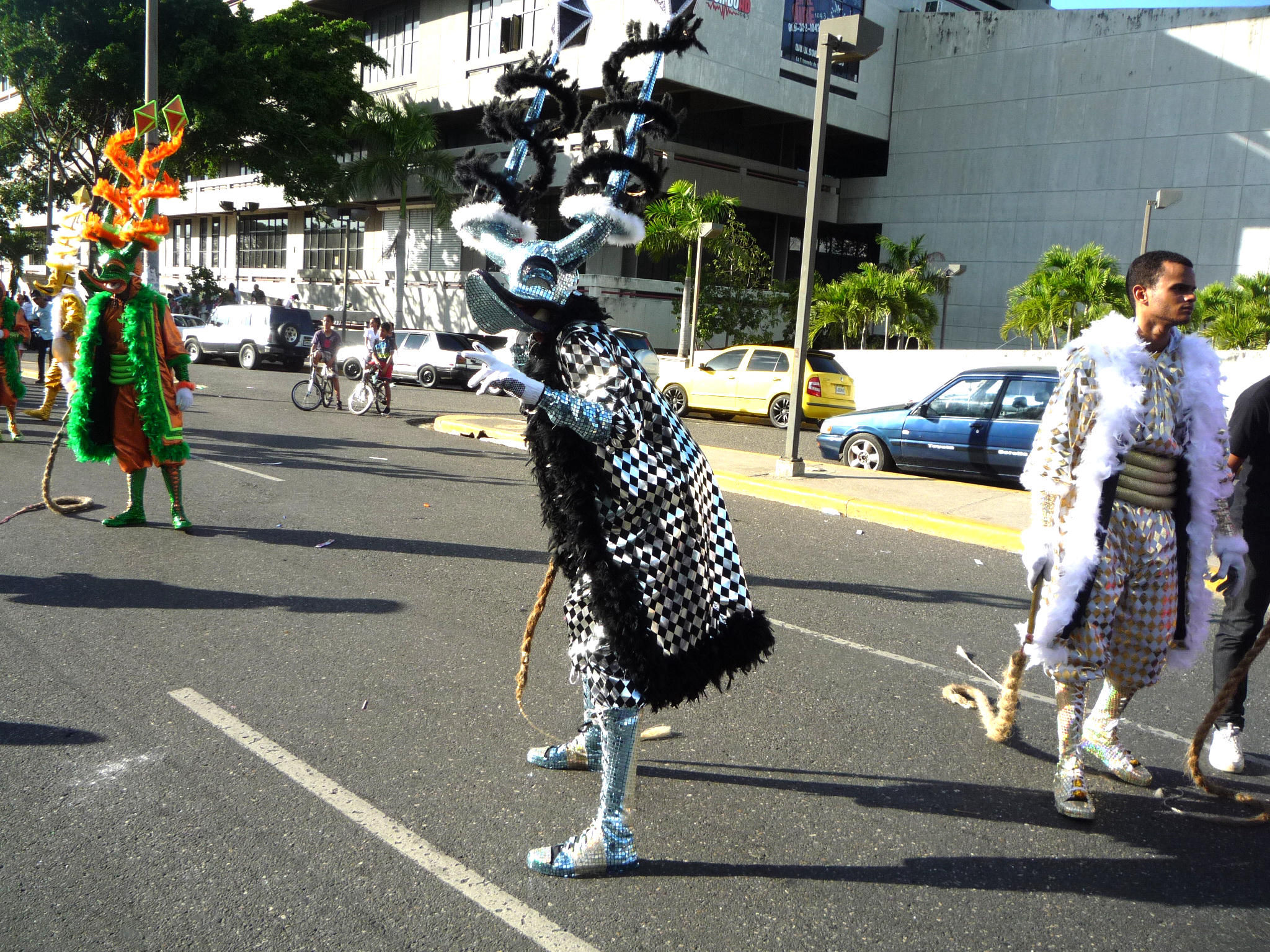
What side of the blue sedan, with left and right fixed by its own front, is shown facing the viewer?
left

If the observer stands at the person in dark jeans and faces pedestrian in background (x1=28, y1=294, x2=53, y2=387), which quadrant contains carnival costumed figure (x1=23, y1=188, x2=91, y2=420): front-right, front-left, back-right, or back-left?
front-left

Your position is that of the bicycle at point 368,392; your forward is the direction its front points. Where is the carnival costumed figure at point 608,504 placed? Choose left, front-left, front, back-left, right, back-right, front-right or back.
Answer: front-left

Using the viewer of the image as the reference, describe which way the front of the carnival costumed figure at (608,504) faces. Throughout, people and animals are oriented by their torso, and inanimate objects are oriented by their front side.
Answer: facing to the left of the viewer

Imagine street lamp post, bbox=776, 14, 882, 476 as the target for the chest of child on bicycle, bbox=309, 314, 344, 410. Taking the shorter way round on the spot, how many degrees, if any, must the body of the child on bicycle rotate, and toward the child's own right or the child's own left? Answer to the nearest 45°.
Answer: approximately 90° to the child's own left

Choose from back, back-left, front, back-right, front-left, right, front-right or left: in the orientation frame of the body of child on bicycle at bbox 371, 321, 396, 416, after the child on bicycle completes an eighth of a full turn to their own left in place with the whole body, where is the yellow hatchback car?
left

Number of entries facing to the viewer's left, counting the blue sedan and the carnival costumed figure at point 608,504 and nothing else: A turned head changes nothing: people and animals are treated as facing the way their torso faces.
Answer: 2

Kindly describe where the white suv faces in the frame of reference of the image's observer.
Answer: facing away from the viewer and to the left of the viewer

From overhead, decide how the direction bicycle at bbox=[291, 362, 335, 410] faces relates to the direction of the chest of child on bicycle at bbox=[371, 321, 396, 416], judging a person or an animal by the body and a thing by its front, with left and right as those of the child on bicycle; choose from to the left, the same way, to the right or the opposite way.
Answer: the same way

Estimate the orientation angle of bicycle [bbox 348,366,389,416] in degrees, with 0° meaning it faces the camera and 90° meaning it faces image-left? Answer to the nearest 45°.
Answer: approximately 45°

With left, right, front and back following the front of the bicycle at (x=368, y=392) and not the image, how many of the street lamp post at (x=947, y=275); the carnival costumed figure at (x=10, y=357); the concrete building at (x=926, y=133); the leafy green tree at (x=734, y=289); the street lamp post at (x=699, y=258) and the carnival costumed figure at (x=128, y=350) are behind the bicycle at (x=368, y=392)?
4

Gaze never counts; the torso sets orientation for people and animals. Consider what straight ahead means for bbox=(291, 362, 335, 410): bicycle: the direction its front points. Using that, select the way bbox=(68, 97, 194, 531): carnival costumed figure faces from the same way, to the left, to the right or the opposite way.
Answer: the same way
